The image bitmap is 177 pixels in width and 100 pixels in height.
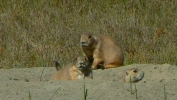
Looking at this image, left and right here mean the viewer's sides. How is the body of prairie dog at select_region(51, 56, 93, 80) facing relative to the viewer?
facing the viewer and to the right of the viewer

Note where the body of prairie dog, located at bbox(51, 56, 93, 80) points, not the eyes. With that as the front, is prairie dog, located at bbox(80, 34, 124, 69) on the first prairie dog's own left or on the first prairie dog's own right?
on the first prairie dog's own left
